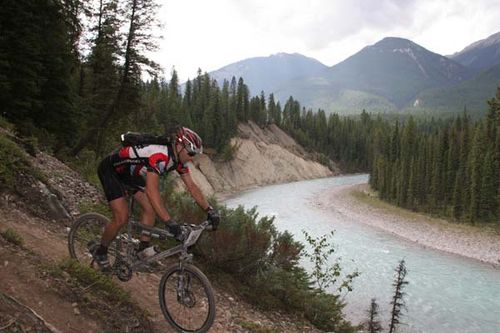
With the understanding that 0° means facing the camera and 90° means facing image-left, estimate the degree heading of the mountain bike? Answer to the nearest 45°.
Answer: approximately 315°

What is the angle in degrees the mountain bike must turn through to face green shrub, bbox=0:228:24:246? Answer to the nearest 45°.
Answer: approximately 180°
